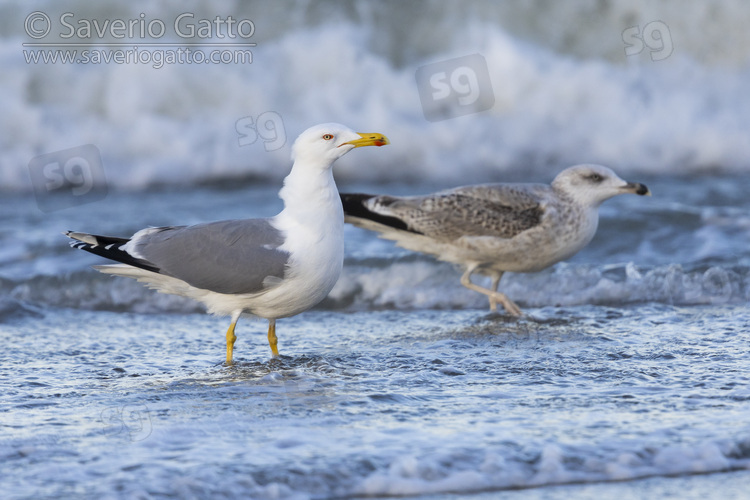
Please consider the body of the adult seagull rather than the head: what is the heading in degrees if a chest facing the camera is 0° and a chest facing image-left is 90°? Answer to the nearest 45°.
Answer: approximately 270°

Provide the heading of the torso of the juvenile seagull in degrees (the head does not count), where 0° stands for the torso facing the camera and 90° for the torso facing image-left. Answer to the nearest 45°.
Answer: approximately 270°

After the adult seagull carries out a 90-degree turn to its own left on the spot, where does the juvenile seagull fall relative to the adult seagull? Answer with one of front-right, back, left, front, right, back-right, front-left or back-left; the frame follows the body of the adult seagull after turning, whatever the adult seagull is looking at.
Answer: front-right
